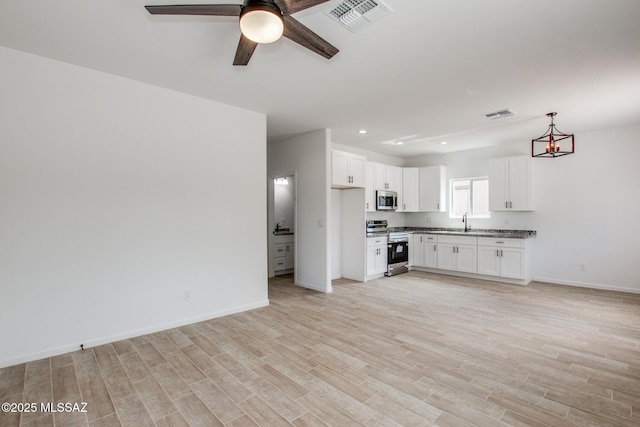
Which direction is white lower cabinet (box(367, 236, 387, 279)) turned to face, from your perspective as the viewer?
facing the viewer and to the right of the viewer

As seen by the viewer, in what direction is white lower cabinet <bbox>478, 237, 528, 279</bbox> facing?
toward the camera

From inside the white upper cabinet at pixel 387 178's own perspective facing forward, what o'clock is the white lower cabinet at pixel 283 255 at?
The white lower cabinet is roughly at 4 o'clock from the white upper cabinet.

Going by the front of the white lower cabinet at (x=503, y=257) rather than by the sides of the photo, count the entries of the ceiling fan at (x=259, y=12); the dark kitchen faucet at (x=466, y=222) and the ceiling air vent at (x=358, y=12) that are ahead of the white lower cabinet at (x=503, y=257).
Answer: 2

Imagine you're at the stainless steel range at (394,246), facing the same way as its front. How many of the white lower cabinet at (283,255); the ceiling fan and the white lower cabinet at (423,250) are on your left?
1

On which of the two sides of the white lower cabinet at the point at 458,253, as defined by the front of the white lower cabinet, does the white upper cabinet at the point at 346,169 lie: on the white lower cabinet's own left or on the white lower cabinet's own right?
on the white lower cabinet's own right

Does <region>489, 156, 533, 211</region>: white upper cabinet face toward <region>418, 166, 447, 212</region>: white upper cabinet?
no

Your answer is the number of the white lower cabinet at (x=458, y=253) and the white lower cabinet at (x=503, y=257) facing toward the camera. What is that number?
2

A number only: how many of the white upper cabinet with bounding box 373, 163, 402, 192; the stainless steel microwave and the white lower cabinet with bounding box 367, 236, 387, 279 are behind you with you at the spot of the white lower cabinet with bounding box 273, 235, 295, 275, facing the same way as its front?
0

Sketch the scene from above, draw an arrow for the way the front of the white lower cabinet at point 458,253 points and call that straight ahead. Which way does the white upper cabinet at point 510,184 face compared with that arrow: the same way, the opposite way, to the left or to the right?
the same way

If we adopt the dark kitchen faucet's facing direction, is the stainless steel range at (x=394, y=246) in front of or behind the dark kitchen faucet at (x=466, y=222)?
in front

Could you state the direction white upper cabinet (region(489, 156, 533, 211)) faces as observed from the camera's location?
facing the viewer

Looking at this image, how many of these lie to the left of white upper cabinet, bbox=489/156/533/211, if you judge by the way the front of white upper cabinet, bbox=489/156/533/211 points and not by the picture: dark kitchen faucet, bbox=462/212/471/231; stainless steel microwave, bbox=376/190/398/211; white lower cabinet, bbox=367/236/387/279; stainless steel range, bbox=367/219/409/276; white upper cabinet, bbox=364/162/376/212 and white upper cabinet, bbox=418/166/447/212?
0

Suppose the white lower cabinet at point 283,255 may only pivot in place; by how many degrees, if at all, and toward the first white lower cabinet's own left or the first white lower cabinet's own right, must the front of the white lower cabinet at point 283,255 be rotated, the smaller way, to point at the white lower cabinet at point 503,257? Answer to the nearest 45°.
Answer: approximately 45° to the first white lower cabinet's own left
